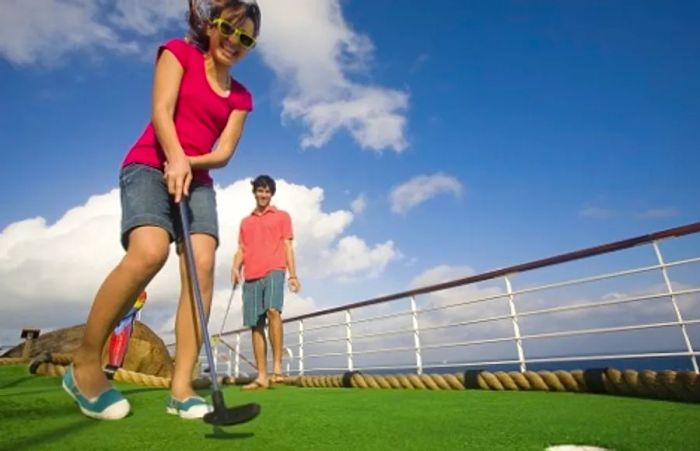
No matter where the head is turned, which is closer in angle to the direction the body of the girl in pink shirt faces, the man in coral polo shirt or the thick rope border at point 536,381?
the thick rope border

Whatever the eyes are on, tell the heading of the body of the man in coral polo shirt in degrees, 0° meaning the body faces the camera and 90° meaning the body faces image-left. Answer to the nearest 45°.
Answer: approximately 0°

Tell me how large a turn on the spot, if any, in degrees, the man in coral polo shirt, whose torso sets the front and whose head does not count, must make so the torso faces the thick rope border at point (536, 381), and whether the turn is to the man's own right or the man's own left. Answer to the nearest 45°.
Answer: approximately 45° to the man's own left

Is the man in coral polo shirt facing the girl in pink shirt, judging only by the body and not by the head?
yes

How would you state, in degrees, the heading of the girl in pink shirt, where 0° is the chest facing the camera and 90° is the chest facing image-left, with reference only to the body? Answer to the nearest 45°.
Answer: approximately 315°
